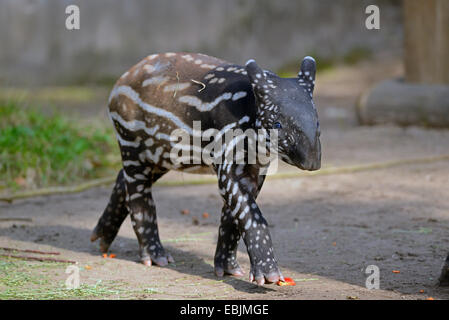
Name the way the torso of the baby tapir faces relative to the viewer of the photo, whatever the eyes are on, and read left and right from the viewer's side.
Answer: facing the viewer and to the right of the viewer
